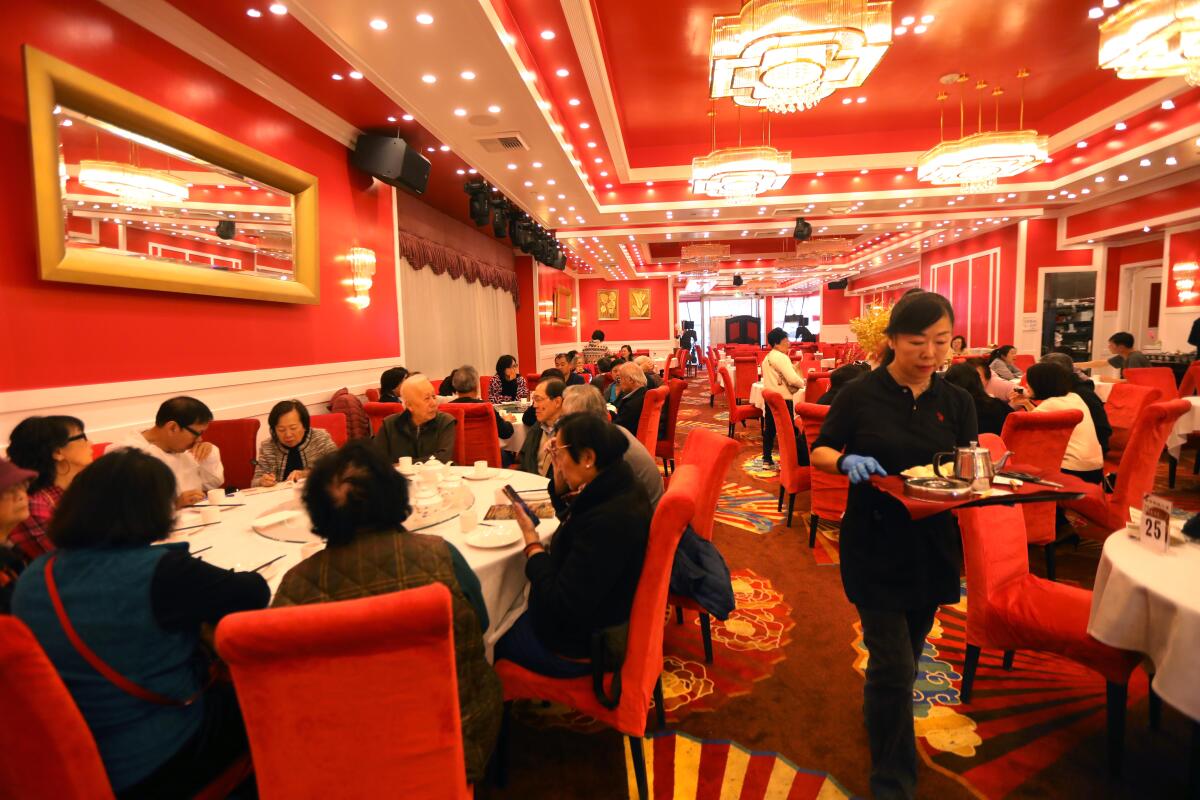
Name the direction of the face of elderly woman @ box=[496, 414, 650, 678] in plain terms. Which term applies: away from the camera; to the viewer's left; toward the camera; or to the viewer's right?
to the viewer's left

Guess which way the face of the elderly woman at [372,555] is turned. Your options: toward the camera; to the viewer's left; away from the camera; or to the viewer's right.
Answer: away from the camera

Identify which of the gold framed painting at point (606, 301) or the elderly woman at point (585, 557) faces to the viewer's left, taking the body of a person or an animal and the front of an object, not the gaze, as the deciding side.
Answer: the elderly woman

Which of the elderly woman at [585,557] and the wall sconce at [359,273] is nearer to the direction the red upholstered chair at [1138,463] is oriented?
the wall sconce

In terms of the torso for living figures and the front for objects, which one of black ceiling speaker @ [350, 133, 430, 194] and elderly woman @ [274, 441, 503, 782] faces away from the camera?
the elderly woman

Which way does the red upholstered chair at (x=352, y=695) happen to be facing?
away from the camera

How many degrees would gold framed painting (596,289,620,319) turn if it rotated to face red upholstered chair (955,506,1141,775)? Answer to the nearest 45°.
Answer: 0° — it already faces it

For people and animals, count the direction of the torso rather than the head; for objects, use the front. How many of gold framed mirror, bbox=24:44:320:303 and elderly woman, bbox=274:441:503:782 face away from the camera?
1

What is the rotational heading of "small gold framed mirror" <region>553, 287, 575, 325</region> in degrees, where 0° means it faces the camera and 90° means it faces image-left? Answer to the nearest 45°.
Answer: approximately 315°

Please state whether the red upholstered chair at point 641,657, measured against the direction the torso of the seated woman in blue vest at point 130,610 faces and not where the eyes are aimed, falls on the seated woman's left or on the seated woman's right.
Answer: on the seated woman's right

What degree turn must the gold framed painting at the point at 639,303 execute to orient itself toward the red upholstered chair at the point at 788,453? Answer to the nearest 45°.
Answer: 0° — it already faces it

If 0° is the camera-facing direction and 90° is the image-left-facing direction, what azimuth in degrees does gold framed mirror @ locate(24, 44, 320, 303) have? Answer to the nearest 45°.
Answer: approximately 315°
